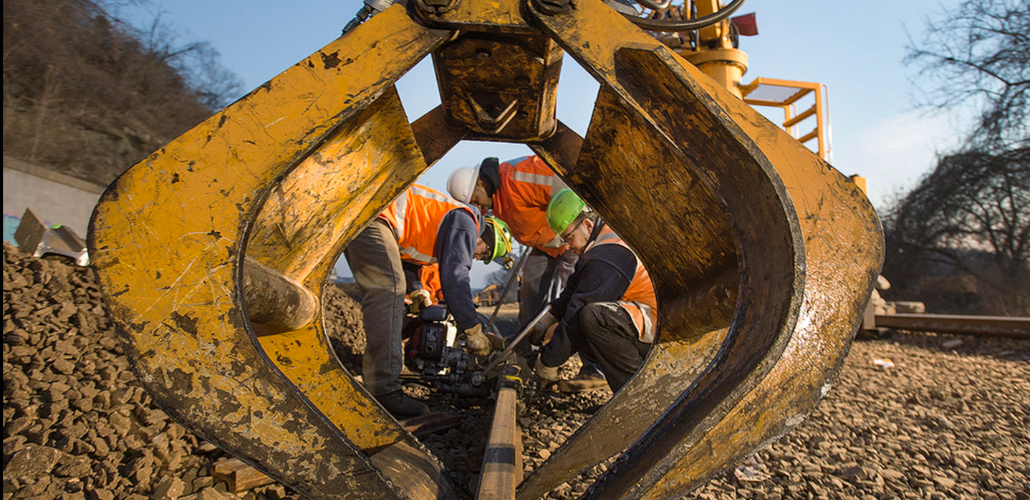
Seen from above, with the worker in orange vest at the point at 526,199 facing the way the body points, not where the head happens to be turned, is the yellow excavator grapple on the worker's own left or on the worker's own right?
on the worker's own left

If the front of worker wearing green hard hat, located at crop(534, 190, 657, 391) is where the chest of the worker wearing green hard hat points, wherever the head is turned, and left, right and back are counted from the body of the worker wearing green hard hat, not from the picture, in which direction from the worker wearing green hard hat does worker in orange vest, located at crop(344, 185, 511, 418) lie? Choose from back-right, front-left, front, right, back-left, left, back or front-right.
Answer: front

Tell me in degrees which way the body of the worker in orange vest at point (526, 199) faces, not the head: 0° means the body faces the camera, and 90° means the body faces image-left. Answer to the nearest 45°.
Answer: approximately 90°

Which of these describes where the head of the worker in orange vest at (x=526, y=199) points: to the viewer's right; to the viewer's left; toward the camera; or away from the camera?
to the viewer's left

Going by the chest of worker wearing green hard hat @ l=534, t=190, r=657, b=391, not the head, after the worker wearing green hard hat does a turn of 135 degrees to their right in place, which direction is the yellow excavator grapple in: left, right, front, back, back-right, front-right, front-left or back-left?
back-right

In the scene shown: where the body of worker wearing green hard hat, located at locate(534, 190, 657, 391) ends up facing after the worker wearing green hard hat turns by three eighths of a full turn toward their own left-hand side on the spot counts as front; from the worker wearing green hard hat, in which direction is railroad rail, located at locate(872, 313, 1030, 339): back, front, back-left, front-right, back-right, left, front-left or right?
left

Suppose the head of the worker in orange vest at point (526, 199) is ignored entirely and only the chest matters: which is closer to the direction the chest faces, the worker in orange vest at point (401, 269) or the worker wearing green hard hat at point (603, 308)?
the worker in orange vest

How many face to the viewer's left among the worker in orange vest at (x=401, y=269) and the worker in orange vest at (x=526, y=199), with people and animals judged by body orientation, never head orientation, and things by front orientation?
1

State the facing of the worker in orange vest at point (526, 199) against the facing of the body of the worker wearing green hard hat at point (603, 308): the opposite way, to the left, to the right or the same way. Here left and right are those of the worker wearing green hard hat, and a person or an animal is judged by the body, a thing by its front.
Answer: the same way

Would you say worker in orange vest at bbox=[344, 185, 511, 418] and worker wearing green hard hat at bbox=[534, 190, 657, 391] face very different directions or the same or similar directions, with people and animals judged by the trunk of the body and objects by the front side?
very different directions

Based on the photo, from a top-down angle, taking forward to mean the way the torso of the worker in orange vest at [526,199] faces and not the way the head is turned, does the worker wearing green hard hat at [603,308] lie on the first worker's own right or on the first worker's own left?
on the first worker's own left

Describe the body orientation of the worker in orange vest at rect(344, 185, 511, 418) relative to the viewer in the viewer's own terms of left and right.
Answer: facing to the right of the viewer

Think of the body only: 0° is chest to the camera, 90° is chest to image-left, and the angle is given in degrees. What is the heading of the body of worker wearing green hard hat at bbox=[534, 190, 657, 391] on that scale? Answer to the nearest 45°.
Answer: approximately 90°

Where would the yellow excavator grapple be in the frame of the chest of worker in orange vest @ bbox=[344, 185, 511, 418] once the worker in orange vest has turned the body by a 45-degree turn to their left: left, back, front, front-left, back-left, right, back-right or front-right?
back-right

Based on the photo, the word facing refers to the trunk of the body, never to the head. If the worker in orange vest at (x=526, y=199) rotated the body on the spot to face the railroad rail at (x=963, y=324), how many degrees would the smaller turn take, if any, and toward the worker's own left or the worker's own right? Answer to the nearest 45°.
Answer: approximately 180°
